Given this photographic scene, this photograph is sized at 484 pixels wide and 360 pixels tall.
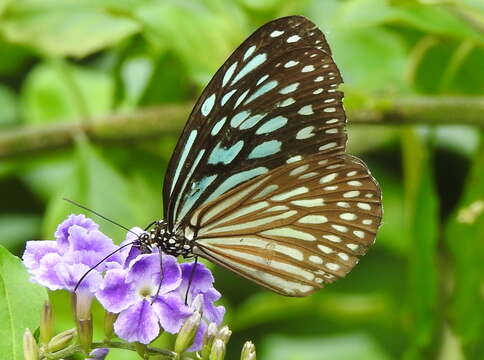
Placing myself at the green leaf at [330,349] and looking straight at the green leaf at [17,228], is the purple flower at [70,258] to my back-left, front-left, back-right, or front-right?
front-left

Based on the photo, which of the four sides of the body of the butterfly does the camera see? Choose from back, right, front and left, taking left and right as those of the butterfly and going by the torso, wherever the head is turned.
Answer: left

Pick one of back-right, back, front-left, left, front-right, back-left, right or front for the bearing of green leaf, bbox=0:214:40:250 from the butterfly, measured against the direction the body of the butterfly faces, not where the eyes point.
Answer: front-right

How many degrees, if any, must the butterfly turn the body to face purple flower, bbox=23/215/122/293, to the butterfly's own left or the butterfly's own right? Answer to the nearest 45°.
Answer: approximately 45° to the butterfly's own left

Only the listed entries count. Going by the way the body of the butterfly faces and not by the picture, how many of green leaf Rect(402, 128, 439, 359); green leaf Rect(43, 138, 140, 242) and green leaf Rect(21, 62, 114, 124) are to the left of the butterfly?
0

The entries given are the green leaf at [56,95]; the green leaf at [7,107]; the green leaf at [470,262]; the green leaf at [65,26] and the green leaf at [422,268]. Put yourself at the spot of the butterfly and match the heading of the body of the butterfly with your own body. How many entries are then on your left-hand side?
0

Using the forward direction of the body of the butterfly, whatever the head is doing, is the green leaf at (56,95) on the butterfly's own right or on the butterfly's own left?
on the butterfly's own right

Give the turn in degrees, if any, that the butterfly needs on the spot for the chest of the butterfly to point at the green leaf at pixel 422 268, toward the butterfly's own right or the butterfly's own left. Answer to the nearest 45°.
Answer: approximately 135° to the butterfly's own right

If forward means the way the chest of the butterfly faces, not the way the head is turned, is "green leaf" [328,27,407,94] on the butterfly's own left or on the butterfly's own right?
on the butterfly's own right

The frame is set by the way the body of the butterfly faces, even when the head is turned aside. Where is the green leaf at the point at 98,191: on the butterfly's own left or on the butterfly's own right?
on the butterfly's own right
